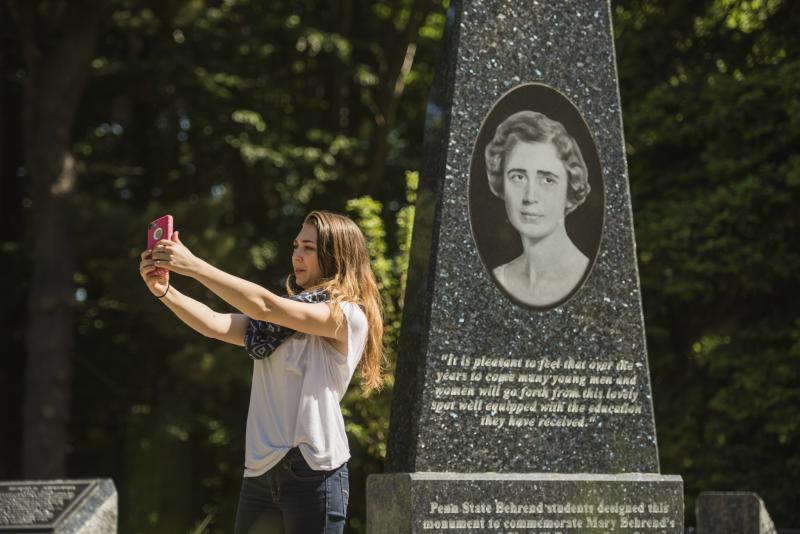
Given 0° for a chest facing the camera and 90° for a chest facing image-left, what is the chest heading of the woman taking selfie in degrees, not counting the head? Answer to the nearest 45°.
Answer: approximately 45°

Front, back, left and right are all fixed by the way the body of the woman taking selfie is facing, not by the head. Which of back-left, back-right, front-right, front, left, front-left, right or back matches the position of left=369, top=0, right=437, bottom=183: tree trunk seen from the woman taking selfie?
back-right

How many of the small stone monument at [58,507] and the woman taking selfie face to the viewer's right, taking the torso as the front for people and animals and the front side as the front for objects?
0

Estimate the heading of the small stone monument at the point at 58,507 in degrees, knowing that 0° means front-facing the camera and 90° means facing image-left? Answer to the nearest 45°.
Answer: approximately 0°

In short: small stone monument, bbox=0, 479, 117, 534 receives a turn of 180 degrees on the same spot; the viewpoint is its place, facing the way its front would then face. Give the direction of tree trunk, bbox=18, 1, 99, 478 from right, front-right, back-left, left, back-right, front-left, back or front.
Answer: front

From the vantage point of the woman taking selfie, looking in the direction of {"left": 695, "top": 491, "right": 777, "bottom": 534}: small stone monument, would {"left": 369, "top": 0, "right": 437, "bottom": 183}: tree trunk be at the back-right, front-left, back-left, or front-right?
front-left

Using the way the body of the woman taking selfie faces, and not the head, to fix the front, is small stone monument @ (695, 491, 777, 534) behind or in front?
behind

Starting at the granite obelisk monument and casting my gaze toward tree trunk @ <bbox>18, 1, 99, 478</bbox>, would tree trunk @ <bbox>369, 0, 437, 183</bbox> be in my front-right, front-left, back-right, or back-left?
front-right
